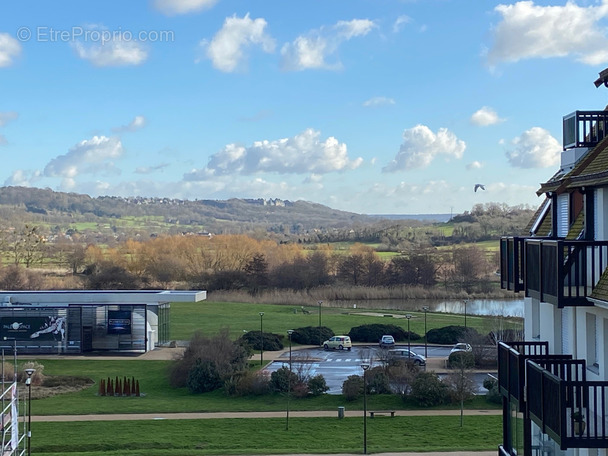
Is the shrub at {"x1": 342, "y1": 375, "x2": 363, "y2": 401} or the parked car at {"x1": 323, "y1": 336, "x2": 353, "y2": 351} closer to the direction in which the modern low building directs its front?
the shrub

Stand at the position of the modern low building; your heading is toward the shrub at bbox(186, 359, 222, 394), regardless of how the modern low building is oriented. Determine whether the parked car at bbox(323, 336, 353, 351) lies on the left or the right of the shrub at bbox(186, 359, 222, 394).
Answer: left

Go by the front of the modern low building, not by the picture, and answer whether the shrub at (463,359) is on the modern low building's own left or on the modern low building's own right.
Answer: on the modern low building's own left

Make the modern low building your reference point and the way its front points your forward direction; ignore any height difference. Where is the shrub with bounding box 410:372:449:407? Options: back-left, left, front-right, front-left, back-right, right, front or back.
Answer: front-left

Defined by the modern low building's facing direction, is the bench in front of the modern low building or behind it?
in front

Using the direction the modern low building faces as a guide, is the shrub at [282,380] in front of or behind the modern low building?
in front

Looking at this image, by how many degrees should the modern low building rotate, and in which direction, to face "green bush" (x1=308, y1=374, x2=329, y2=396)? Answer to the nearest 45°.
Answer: approximately 45° to its left

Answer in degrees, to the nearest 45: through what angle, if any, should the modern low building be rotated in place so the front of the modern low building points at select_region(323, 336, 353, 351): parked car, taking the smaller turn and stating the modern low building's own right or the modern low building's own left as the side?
approximately 90° to the modern low building's own left

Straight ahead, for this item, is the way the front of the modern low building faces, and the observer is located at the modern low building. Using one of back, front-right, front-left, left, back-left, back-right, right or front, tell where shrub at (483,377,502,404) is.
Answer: front-left

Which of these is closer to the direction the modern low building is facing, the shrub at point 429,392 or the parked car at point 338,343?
the shrub

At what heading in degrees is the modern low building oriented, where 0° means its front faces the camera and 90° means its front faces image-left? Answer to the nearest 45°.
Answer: approximately 0°

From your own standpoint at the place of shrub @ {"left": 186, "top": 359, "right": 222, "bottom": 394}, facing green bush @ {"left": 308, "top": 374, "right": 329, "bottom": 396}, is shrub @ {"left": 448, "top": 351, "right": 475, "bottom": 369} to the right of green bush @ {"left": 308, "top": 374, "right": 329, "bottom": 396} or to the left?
left

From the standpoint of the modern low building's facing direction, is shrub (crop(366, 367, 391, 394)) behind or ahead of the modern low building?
ahead

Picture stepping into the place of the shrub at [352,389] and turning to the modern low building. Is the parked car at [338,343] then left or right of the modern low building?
right

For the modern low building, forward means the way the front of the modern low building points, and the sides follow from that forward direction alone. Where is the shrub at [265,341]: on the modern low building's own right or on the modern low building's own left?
on the modern low building's own left
